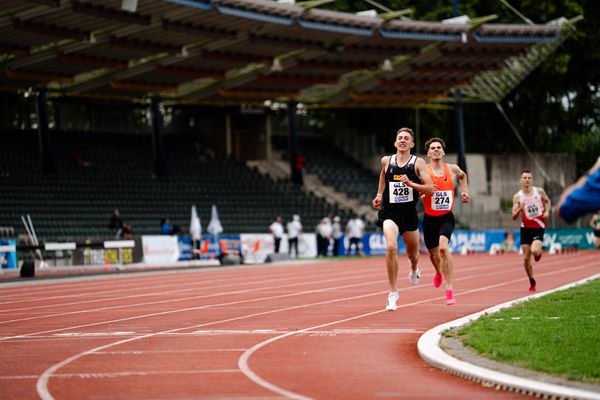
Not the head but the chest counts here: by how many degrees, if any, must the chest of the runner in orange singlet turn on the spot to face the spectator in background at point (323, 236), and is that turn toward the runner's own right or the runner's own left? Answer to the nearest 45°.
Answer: approximately 180°

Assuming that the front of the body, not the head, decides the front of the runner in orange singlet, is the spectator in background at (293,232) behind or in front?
behind

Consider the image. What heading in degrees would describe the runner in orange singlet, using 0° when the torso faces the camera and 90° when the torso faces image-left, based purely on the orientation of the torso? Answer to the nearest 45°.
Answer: approximately 0°
